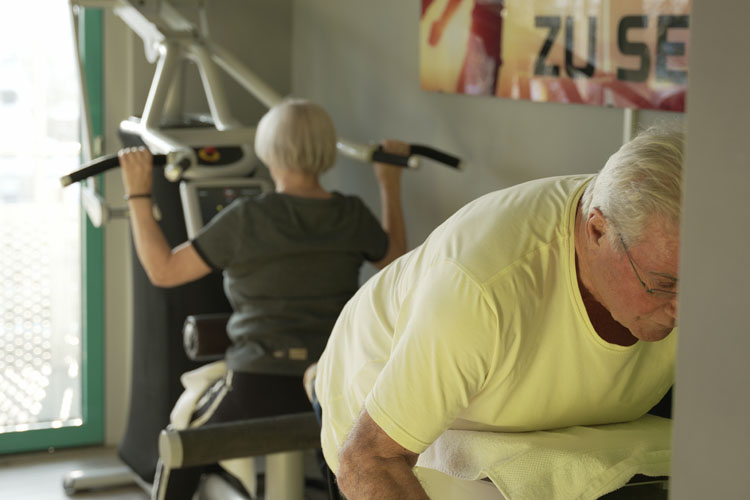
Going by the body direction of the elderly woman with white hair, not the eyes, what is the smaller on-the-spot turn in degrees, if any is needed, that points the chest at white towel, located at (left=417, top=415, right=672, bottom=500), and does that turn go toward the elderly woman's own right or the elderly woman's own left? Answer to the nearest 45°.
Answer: approximately 180°

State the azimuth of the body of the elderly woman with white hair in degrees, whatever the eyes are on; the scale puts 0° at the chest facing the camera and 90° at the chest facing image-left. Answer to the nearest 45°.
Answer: approximately 180°

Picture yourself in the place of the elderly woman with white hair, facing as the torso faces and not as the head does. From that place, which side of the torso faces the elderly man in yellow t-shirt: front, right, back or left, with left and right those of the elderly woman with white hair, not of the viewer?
back

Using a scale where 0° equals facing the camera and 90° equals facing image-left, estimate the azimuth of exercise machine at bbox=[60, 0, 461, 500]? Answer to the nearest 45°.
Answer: approximately 315°

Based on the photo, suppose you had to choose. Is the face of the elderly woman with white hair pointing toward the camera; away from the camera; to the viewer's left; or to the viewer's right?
away from the camera
